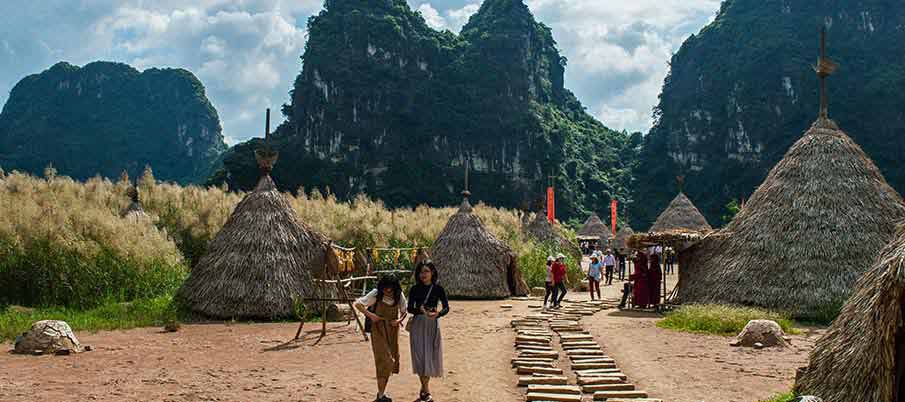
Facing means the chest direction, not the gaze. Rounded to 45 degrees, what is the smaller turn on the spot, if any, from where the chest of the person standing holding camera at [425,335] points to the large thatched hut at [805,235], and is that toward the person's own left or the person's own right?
approximately 135° to the person's own left

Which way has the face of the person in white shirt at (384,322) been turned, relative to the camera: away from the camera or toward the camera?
toward the camera

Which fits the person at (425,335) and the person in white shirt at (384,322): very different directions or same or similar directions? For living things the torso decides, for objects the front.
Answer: same or similar directions

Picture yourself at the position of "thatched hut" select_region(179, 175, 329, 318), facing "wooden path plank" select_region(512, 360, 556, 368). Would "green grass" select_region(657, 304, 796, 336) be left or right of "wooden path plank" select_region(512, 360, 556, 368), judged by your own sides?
left

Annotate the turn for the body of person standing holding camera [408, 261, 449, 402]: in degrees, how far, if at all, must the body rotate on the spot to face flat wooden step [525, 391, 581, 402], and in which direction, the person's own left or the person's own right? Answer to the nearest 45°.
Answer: approximately 90° to the person's own left

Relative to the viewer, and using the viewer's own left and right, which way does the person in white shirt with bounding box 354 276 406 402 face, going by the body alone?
facing the viewer

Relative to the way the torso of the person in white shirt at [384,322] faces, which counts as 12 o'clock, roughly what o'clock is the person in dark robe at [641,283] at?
The person in dark robe is roughly at 7 o'clock from the person in white shirt.

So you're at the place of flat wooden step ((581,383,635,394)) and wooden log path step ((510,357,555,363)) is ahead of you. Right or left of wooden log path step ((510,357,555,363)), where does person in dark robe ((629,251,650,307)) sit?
right

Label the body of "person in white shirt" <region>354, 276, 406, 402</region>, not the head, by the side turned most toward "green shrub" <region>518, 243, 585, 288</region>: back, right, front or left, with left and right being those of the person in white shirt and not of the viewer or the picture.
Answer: back

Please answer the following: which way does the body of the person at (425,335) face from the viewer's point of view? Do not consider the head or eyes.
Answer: toward the camera

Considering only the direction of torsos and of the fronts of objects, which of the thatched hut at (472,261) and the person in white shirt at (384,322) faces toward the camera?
the person in white shirt

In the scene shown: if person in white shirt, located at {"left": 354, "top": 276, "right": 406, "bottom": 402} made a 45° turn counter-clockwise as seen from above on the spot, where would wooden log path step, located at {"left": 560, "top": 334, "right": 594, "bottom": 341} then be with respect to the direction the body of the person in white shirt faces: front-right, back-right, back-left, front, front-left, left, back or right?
left
